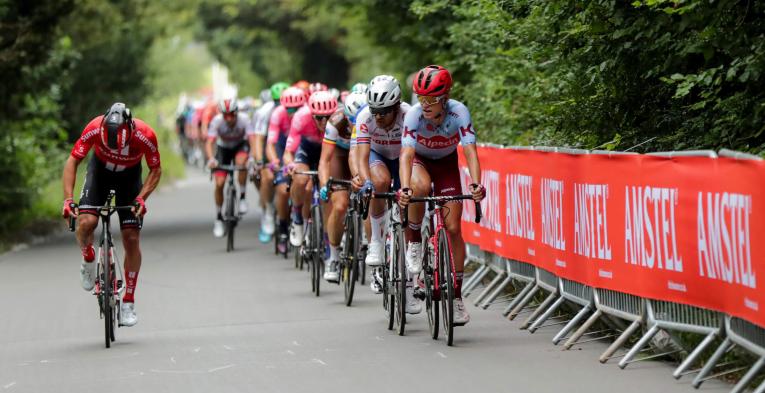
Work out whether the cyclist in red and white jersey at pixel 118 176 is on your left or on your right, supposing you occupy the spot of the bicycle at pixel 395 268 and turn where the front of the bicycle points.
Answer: on your right

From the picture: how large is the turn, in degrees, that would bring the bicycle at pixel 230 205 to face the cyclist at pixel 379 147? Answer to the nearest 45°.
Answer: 0° — it already faces them

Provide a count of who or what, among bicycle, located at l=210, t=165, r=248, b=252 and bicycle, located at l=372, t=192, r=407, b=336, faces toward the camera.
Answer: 2

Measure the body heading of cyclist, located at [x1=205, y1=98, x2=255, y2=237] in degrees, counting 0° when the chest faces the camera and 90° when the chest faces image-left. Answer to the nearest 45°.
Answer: approximately 0°
